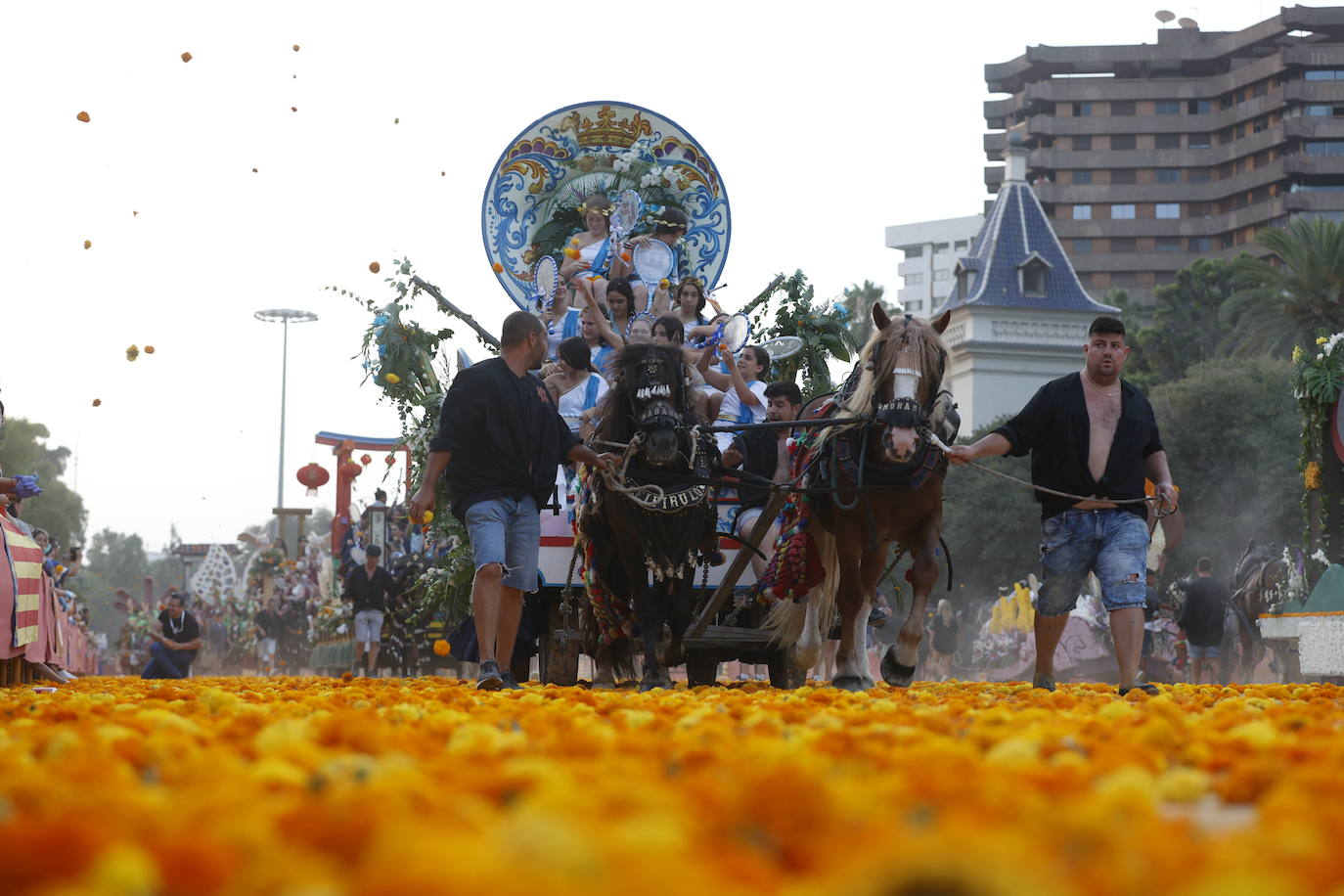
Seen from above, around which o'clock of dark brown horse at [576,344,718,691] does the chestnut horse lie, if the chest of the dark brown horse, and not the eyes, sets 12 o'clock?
The chestnut horse is roughly at 9 o'clock from the dark brown horse.

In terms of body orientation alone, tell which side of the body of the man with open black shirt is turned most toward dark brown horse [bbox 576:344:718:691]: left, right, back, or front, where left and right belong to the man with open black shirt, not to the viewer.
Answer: right

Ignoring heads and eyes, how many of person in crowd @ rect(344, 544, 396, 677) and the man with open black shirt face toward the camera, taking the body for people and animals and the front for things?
2

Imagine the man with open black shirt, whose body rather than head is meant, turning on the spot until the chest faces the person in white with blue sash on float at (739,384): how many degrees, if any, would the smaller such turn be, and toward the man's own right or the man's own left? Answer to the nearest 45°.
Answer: approximately 135° to the man's own right

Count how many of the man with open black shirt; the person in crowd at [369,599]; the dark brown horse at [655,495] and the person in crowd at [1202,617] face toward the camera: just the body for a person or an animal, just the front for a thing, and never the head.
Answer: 3

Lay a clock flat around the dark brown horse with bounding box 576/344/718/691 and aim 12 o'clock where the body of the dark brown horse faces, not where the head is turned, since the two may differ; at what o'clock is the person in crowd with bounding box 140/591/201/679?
The person in crowd is roughly at 5 o'clock from the dark brown horse.

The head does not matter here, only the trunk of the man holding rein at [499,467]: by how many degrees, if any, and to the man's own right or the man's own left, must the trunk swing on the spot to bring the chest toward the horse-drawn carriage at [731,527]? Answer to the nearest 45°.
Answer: approximately 45° to the man's own left

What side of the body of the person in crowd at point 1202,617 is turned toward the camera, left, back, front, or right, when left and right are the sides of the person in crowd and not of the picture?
back
